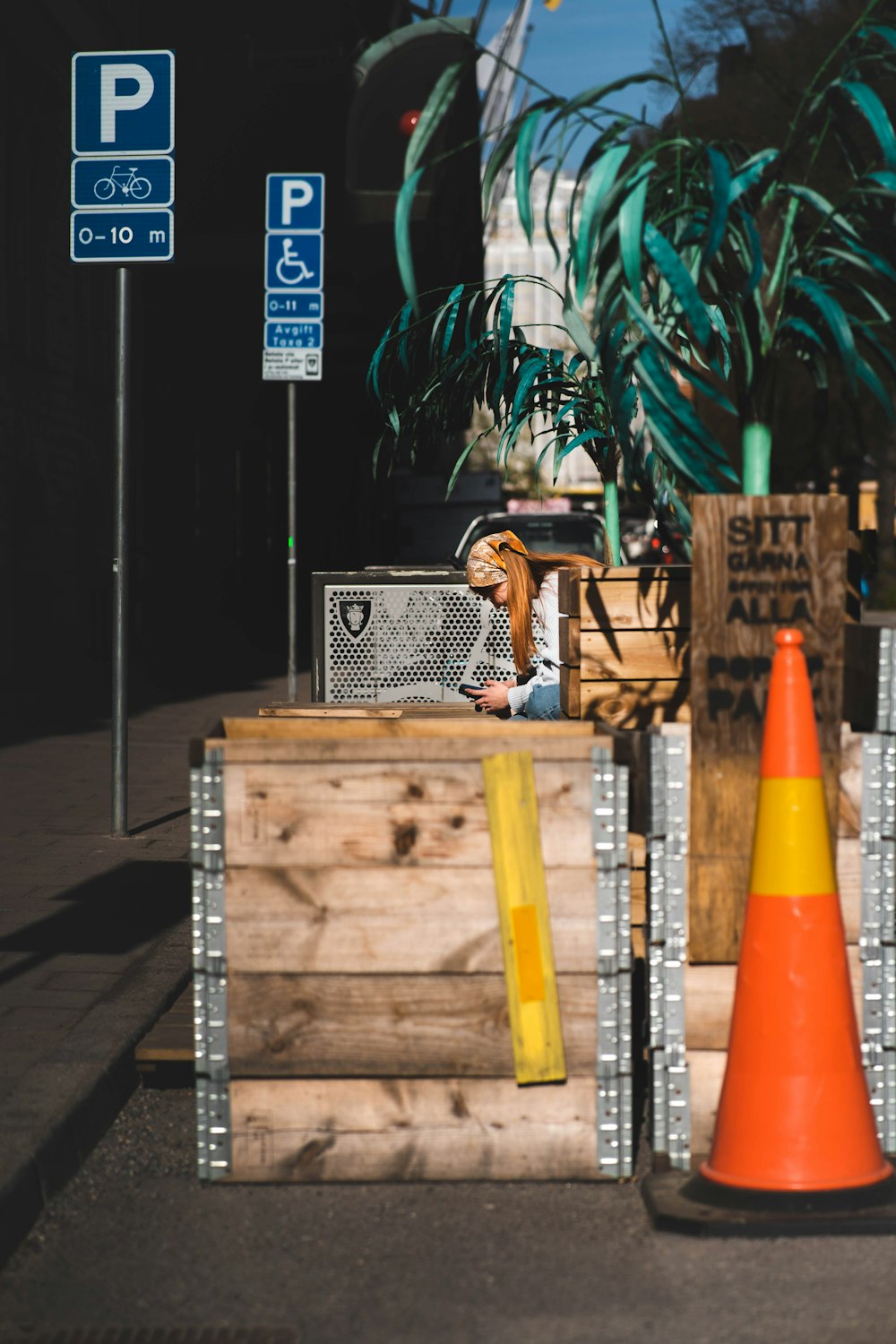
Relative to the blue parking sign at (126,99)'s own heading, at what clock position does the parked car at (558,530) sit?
The parked car is roughly at 7 o'clock from the blue parking sign.

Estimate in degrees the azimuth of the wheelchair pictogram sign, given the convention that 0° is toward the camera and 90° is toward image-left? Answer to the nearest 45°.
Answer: approximately 0°

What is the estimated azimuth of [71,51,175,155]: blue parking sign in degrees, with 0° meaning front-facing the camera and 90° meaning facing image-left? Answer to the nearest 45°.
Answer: approximately 0°

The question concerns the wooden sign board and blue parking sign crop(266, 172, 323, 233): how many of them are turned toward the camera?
2

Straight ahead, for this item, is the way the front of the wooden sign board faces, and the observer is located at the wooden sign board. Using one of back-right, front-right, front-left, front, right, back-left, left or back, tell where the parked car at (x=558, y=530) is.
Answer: back

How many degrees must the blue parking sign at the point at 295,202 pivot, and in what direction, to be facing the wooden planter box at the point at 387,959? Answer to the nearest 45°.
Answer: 0° — it already faces it
